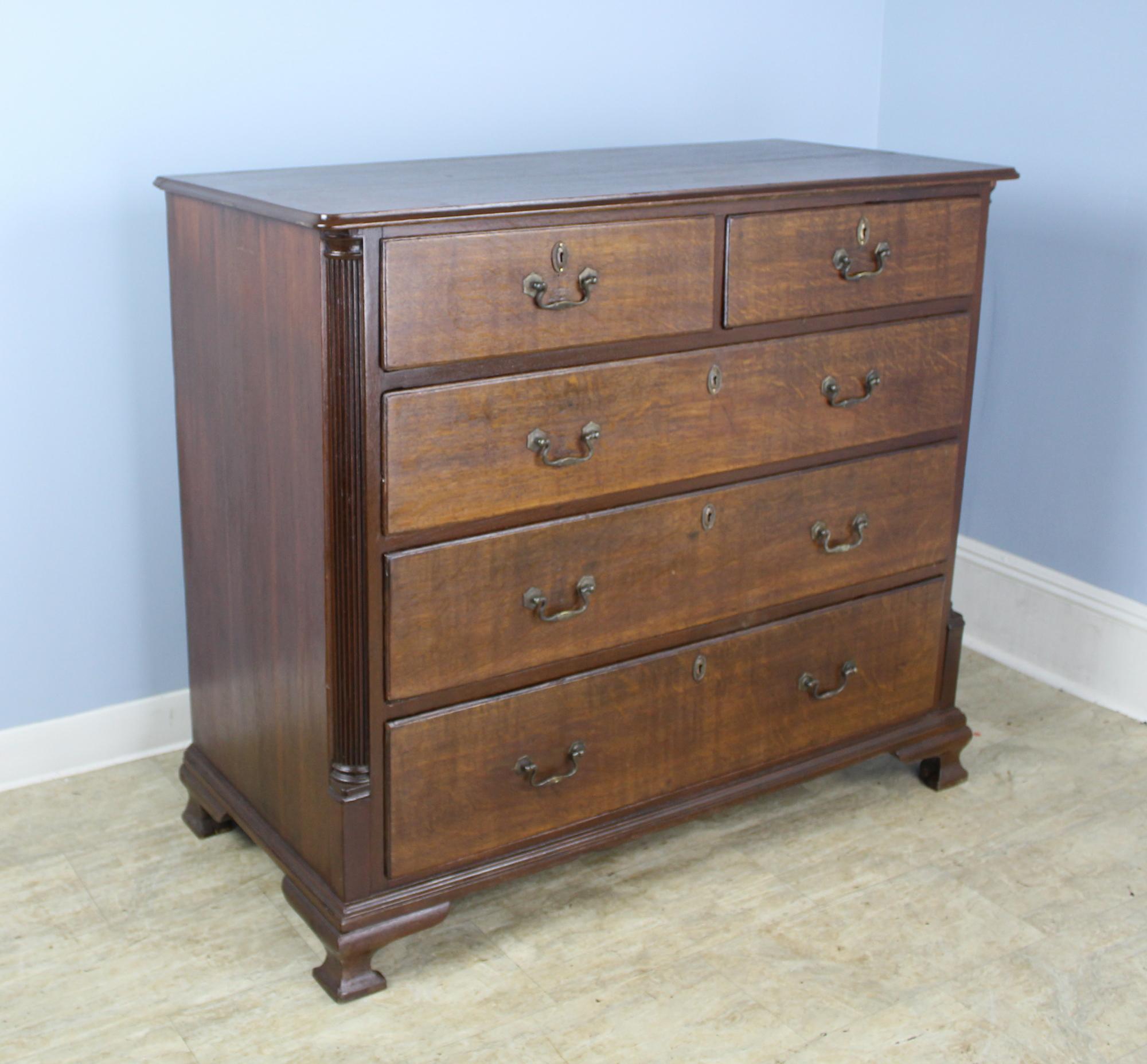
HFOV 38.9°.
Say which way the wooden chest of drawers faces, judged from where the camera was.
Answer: facing the viewer and to the right of the viewer
